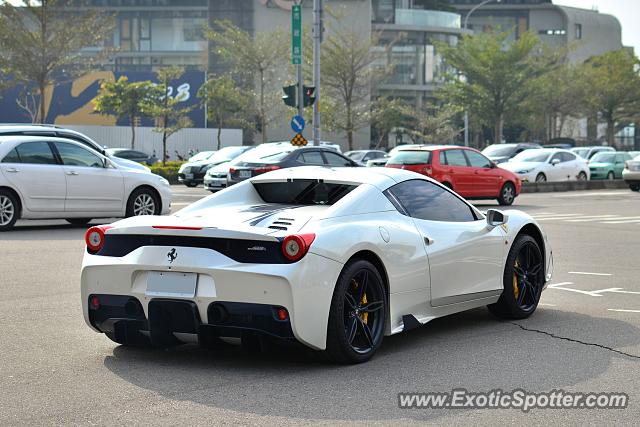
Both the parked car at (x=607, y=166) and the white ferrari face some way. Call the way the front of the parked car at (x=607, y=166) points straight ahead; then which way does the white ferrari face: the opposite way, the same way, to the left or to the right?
the opposite way

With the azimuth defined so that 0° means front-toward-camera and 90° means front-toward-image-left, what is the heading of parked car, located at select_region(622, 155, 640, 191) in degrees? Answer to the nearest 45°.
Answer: approximately 45°

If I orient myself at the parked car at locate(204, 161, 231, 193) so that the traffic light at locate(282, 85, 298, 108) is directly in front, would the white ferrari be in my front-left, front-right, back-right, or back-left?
back-right

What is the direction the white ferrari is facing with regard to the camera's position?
facing away from the viewer and to the right of the viewer

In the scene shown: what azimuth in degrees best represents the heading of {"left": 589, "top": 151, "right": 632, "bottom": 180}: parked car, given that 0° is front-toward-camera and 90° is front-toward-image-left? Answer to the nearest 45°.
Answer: approximately 45°

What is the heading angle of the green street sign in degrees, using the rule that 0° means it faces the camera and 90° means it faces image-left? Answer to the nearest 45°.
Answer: approximately 0°

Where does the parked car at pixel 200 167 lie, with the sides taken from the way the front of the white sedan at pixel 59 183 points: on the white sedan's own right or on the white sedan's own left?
on the white sedan's own left

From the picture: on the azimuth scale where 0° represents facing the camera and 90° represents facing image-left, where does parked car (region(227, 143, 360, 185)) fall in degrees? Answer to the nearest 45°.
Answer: approximately 225°

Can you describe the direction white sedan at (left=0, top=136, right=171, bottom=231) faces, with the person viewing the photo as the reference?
facing to the right of the viewer

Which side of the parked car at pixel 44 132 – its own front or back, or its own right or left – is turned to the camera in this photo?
right
